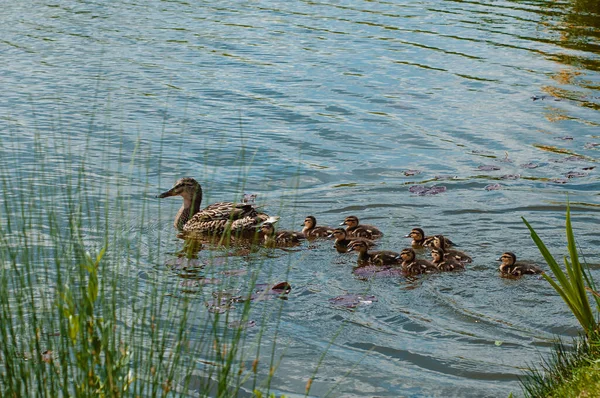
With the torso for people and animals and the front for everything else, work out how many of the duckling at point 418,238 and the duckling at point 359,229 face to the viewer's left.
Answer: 2

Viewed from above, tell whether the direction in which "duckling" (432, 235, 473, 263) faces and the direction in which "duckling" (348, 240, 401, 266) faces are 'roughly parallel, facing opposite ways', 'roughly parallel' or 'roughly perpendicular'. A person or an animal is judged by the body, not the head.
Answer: roughly parallel

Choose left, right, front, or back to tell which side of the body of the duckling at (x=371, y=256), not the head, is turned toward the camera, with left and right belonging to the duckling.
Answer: left

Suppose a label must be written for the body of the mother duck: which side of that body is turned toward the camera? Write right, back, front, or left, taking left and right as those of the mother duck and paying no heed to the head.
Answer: left

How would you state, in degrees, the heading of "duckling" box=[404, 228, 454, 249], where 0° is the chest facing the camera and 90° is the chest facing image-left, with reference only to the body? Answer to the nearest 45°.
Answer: approximately 90°

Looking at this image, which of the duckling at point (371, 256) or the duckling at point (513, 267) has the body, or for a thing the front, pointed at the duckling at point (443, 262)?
the duckling at point (513, 267)

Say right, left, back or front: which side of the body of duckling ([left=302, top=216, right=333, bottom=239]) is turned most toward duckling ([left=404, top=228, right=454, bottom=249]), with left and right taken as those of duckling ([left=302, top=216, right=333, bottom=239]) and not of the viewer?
back

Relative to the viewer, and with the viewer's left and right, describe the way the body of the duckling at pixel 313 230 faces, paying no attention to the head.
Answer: facing to the left of the viewer

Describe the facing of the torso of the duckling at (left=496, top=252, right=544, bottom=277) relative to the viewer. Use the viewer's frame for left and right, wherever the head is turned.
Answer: facing to the left of the viewer

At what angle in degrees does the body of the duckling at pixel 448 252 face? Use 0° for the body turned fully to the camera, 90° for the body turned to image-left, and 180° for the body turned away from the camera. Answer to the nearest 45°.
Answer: approximately 90°

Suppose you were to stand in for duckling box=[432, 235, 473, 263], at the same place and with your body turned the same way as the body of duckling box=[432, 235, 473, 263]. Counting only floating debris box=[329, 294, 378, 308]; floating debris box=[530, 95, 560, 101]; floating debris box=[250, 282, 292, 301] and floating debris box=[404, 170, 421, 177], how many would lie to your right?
2

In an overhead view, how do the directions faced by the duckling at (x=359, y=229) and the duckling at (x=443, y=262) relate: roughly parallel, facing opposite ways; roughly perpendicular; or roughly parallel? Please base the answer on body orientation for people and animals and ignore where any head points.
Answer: roughly parallel

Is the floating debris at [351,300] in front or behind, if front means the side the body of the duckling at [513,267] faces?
in front

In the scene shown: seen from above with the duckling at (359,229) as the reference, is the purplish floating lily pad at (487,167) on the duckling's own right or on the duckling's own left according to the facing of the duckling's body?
on the duckling's own right

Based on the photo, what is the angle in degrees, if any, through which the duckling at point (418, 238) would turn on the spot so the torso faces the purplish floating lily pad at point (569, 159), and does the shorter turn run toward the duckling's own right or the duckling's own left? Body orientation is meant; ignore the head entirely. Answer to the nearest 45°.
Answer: approximately 135° to the duckling's own right

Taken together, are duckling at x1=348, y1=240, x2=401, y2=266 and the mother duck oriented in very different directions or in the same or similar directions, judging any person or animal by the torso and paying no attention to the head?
same or similar directions

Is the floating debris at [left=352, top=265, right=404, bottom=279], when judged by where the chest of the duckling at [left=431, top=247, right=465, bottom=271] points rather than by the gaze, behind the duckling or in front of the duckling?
in front

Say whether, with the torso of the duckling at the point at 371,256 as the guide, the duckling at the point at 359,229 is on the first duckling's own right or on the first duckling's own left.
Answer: on the first duckling's own right

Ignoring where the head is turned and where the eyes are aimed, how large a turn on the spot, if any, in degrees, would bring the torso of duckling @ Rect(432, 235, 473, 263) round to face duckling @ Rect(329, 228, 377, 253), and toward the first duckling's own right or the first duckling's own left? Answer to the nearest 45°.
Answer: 0° — it already faces it
